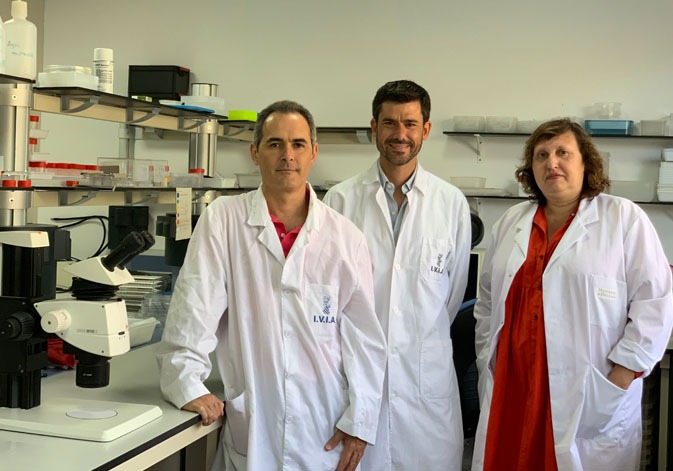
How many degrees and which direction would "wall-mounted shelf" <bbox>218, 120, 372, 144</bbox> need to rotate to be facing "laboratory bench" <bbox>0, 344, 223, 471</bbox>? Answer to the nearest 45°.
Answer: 0° — it already faces it

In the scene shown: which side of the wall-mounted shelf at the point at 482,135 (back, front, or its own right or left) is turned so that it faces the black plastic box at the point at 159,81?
right

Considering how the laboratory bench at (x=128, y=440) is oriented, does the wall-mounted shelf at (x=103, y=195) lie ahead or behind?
behind

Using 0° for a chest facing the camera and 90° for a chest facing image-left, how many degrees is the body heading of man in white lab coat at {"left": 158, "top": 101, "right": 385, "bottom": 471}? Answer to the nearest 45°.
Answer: approximately 0°

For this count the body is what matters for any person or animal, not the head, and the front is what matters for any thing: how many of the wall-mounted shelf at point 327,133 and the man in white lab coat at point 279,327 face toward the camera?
2

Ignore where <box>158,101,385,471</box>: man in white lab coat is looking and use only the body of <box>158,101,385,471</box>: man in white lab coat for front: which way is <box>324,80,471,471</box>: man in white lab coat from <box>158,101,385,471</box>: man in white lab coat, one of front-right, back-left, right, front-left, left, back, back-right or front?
back-left

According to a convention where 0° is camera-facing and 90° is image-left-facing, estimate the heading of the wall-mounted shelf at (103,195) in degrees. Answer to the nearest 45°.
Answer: approximately 0°

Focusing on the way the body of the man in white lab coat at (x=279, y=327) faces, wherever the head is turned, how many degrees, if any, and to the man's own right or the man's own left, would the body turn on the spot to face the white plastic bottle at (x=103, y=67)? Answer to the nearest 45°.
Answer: approximately 135° to the man's own right
